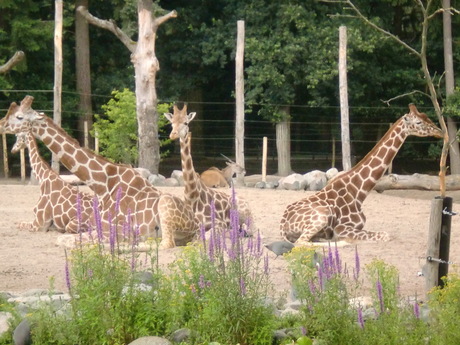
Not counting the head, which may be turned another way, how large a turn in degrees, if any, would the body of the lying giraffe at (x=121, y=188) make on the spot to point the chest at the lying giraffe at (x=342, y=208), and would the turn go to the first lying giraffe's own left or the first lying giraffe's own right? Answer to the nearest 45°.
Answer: approximately 180°

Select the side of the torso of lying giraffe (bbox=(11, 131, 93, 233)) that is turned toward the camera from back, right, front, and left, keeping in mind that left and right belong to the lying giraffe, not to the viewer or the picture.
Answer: left

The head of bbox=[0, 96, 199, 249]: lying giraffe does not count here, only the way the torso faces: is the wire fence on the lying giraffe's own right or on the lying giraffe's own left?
on the lying giraffe's own right

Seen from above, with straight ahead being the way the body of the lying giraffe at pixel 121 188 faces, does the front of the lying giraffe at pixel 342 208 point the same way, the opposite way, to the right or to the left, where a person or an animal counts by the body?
the opposite way

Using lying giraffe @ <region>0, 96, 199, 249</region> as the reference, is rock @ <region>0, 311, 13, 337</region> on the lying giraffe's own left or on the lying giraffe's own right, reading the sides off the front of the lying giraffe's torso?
on the lying giraffe's own left

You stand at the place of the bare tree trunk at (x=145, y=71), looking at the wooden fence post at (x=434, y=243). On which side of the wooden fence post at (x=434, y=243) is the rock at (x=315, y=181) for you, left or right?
left

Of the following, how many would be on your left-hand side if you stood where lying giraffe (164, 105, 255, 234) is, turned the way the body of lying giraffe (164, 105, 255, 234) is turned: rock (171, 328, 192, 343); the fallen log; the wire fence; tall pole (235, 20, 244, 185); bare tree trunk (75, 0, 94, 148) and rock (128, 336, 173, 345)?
2

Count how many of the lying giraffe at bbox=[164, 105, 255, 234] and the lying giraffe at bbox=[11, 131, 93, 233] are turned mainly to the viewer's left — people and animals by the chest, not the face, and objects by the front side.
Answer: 2

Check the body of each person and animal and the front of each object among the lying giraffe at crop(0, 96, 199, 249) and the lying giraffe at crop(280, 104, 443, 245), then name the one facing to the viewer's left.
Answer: the lying giraffe at crop(0, 96, 199, 249)

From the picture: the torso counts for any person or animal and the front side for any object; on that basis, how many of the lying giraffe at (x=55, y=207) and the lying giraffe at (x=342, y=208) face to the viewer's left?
1

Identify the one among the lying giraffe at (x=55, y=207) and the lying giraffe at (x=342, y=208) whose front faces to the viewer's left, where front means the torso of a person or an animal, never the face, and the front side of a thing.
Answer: the lying giraffe at (x=55, y=207)

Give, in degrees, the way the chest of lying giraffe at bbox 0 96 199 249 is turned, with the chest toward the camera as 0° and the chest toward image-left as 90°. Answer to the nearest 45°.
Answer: approximately 90°

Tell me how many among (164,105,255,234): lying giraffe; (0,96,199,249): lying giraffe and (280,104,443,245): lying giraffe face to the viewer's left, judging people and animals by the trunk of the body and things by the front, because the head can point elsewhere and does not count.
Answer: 2

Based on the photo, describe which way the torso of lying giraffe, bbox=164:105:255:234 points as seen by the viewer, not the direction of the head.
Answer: to the viewer's left

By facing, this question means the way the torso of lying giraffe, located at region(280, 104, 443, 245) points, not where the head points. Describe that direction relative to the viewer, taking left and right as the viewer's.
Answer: facing to the right of the viewer

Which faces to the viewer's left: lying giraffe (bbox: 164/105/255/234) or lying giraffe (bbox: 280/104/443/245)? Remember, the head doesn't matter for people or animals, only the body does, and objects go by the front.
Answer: lying giraffe (bbox: 164/105/255/234)

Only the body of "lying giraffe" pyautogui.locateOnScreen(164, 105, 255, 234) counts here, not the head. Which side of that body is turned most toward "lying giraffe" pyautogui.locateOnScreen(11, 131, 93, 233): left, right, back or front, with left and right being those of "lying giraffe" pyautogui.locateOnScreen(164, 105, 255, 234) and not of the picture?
front
